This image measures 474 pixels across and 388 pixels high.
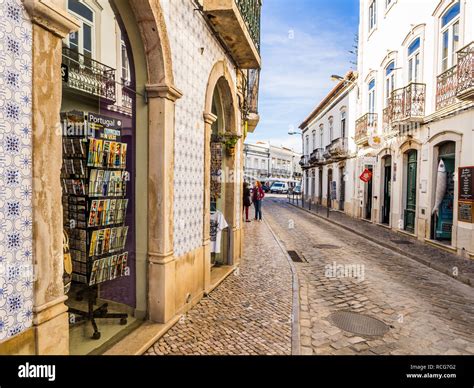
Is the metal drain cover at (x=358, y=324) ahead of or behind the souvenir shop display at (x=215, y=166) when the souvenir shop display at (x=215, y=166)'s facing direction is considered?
ahead

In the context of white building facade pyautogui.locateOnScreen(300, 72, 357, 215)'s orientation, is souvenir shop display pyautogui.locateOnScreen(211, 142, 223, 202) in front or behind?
in front

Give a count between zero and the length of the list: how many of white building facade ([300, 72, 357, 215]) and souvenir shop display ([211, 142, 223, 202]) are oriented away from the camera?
0

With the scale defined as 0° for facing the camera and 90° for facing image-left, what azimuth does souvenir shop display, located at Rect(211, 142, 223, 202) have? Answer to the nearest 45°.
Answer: approximately 315°

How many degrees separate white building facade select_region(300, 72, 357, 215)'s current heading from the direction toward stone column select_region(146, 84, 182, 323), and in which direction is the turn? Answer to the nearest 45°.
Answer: approximately 45° to its left

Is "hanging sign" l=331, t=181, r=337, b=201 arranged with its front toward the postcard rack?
yes

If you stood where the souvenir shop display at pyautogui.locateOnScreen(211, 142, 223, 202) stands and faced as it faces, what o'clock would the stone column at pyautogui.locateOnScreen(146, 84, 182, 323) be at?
The stone column is roughly at 2 o'clock from the souvenir shop display.

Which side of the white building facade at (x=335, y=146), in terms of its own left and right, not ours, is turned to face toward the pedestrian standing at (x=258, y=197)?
front

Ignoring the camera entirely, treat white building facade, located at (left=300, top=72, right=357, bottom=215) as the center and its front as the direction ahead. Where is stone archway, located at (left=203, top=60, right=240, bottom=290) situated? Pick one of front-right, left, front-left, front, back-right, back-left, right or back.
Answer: front-left
